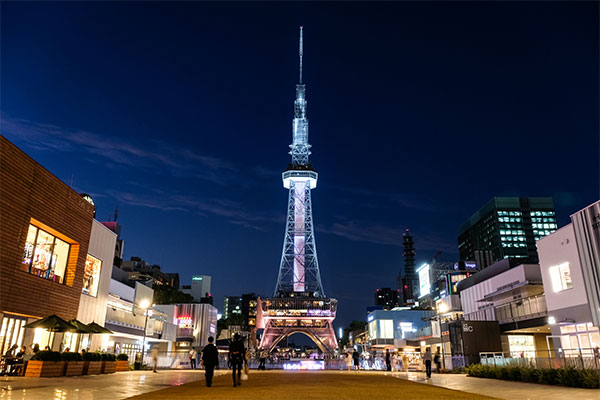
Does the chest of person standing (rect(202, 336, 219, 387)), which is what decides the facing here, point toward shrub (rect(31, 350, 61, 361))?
no

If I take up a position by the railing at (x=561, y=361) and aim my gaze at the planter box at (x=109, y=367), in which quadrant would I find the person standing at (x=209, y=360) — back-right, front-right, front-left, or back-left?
front-left

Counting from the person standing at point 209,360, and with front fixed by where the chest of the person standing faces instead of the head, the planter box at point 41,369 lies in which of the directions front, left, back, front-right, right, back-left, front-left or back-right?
front-left

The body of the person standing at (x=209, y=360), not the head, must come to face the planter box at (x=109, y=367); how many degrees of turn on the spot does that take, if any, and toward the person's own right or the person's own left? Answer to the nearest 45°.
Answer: approximately 45° to the person's own left

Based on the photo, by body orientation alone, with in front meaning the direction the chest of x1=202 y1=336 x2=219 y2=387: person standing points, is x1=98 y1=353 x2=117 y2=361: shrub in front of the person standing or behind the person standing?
in front

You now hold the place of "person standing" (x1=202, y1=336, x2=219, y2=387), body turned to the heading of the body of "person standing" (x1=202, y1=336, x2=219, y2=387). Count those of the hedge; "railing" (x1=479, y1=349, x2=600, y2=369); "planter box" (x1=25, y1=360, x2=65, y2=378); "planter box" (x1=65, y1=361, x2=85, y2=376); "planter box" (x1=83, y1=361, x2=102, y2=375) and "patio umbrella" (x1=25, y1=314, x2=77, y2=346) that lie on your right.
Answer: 2

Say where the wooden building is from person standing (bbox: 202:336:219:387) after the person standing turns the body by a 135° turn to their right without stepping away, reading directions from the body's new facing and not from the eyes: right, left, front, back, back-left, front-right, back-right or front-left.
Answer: back

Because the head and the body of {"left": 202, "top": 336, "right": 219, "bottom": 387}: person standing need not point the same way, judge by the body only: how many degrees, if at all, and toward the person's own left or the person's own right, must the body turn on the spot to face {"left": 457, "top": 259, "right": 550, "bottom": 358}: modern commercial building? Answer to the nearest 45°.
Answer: approximately 45° to the person's own right

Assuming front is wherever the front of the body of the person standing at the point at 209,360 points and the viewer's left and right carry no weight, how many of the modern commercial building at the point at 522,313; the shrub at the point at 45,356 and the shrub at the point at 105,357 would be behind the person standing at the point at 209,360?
0

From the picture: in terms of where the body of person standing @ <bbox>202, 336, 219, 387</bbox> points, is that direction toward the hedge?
no

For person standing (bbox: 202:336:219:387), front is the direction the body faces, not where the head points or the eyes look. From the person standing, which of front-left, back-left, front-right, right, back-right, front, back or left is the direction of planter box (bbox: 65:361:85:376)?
front-left

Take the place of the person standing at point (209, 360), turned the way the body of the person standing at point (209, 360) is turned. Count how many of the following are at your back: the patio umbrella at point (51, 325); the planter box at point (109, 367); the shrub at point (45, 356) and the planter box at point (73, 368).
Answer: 0

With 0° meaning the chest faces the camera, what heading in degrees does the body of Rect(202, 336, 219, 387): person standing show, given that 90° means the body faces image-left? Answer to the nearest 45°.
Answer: approximately 180°

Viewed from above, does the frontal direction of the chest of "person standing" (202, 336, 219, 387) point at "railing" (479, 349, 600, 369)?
no

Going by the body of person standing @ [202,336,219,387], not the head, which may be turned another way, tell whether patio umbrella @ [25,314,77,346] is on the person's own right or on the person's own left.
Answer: on the person's own left
